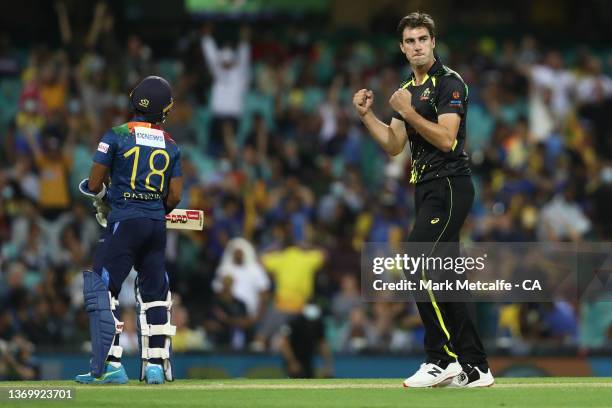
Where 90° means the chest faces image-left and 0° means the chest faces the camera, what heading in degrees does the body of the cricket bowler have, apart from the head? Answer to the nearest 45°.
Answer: approximately 45°

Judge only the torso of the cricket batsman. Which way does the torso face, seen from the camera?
away from the camera

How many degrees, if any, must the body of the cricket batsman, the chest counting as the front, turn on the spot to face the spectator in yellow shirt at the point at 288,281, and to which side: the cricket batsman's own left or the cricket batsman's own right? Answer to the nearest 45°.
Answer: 0° — they already face them

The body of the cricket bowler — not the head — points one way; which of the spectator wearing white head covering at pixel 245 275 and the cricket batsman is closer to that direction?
the cricket batsman

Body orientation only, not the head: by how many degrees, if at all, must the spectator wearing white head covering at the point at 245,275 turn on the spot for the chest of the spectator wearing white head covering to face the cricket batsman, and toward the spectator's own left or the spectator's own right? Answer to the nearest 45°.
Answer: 0° — they already face them

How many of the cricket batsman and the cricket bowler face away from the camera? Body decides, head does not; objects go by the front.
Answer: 1

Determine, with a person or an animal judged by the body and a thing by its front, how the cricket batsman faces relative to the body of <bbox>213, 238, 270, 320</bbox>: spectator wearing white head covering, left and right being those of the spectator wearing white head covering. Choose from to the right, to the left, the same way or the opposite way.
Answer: the opposite way

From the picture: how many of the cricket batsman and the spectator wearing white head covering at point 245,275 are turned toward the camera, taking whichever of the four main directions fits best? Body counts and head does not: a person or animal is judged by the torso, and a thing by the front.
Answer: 1

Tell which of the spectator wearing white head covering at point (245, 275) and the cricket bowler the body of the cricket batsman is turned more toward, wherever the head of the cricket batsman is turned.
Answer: the spectator wearing white head covering

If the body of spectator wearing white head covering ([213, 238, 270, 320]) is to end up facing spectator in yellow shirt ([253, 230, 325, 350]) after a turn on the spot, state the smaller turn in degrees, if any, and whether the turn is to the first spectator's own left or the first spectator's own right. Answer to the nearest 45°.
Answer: approximately 90° to the first spectator's own left

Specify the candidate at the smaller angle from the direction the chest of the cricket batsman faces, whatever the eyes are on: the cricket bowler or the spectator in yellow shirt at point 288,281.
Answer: the spectator in yellow shirt

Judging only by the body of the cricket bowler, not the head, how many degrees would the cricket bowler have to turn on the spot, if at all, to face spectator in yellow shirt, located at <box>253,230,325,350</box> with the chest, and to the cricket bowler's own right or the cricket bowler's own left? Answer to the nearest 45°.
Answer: approximately 135° to the cricket bowler's own right
